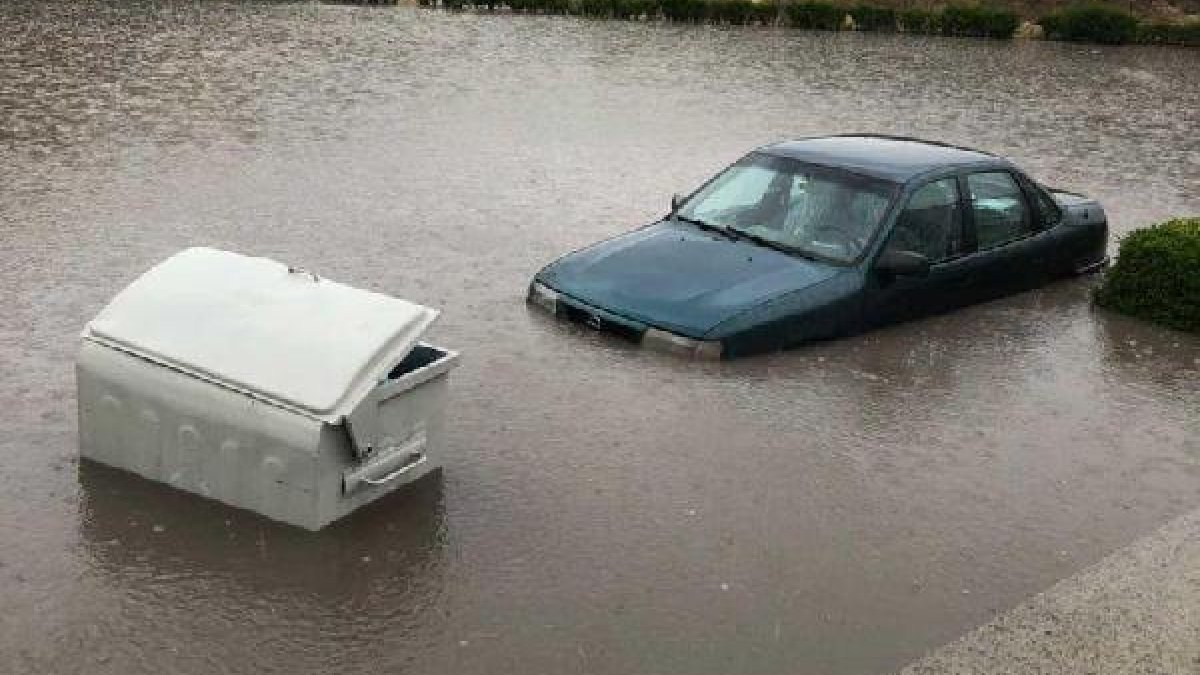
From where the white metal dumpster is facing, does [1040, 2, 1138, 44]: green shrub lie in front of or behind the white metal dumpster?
in front

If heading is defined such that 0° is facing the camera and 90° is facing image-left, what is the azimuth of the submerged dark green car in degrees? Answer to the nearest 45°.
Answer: approximately 45°

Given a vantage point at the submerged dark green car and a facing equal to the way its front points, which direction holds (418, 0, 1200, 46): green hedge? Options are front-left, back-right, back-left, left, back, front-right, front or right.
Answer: back-right

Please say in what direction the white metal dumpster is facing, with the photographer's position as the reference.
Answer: facing away from the viewer and to the right of the viewer

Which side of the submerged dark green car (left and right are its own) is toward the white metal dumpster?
front

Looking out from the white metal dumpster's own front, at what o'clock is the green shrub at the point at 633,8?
The green shrub is roughly at 11 o'clock from the white metal dumpster.

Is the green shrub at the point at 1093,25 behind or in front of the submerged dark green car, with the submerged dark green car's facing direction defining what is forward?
behind

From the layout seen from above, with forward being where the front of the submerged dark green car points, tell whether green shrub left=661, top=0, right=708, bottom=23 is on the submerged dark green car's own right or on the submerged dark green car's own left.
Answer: on the submerged dark green car's own right
